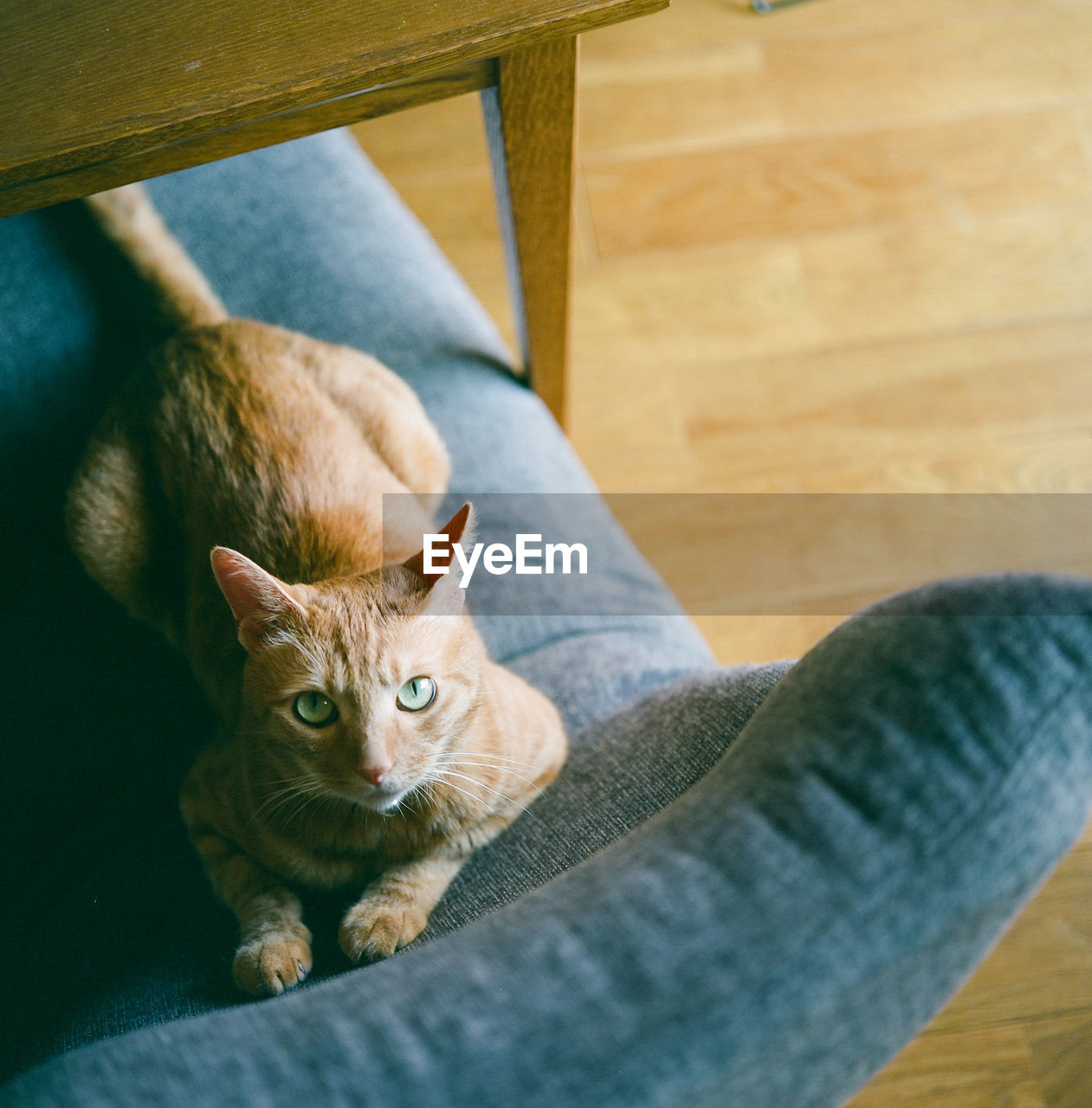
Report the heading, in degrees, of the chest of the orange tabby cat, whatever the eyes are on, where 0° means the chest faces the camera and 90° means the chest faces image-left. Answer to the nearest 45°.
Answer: approximately 0°
